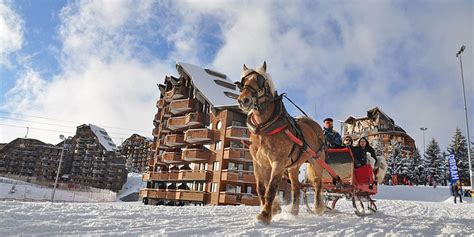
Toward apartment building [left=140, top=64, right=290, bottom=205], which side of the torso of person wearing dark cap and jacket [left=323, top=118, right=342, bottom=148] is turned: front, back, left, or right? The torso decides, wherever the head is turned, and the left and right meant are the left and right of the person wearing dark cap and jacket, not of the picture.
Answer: right

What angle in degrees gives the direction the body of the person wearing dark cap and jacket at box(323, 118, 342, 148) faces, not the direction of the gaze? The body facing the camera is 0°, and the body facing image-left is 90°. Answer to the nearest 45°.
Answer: approximately 45°

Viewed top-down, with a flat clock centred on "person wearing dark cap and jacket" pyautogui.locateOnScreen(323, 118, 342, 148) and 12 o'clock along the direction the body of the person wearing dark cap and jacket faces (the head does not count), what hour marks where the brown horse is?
The brown horse is roughly at 11 o'clock from the person wearing dark cap and jacket.

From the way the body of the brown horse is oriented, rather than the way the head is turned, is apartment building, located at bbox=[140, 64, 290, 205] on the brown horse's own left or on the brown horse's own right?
on the brown horse's own right

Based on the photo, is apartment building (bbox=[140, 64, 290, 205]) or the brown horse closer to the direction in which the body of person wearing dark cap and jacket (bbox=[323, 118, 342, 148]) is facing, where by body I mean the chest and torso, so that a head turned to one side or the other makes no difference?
the brown horse

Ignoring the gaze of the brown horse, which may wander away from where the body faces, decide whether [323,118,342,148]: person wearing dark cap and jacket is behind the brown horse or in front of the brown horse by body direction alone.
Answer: behind

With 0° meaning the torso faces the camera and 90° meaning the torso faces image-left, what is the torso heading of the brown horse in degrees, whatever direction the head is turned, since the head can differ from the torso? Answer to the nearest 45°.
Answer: approximately 45°
